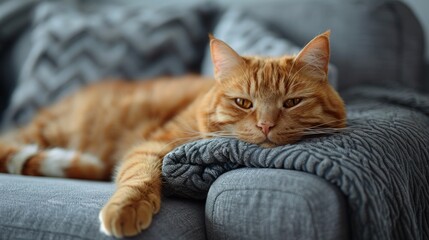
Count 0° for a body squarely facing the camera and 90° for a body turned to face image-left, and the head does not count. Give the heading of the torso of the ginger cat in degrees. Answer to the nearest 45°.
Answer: approximately 315°

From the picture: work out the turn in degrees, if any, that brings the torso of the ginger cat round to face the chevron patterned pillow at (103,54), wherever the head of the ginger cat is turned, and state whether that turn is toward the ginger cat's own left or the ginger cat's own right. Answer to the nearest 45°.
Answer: approximately 135° to the ginger cat's own left
